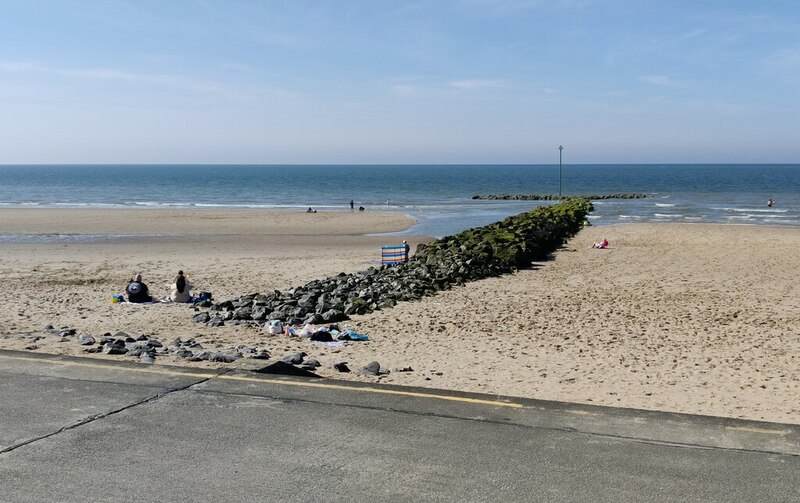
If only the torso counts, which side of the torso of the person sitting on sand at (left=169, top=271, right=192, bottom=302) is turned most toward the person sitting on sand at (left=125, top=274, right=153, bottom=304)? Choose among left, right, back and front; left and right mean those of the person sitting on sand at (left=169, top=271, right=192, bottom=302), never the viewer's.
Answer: left

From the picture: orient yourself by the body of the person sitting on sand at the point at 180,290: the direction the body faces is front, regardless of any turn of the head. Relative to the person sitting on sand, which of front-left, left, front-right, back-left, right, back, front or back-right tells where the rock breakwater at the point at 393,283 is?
right

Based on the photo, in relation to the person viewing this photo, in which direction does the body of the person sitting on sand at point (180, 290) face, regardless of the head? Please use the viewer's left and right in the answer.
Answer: facing away from the viewer

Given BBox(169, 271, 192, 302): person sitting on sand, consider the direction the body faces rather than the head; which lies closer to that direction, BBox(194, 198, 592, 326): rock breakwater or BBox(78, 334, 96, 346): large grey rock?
the rock breakwater

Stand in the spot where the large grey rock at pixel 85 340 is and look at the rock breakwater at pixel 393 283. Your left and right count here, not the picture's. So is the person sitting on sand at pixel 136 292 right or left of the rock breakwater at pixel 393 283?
left

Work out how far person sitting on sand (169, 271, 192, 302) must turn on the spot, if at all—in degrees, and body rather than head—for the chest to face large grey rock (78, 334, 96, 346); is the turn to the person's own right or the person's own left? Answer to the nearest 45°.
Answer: approximately 180°
